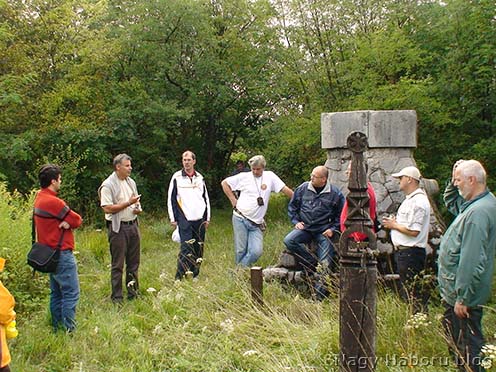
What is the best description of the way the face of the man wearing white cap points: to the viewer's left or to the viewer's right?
to the viewer's left

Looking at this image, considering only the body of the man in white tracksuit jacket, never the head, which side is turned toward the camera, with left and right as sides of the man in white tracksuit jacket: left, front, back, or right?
front

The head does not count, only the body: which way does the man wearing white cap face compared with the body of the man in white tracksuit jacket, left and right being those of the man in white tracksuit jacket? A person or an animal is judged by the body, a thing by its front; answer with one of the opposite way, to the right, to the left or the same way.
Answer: to the right

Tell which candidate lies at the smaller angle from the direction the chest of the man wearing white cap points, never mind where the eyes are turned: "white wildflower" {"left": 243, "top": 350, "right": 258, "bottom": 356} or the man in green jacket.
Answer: the white wildflower

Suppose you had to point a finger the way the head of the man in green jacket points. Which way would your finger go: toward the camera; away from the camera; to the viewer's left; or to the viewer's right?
to the viewer's left

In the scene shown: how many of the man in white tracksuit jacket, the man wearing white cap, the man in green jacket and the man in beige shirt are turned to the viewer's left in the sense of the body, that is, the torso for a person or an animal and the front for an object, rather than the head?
2

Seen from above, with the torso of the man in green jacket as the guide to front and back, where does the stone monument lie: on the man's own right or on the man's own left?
on the man's own right

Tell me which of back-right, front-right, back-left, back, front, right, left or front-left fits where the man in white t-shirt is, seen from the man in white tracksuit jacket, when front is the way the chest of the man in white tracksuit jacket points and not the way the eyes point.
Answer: left

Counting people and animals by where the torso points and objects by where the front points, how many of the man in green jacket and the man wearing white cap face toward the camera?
0

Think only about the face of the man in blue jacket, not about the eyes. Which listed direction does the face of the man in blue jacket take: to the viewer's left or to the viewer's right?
to the viewer's left

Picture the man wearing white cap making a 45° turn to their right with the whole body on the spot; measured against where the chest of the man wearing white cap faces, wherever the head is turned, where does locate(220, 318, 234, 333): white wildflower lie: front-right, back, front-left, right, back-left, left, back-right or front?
left

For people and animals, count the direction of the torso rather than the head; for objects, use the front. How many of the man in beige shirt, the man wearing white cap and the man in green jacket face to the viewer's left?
2

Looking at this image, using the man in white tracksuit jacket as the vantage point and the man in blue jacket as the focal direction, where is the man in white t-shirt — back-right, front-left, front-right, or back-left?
front-left

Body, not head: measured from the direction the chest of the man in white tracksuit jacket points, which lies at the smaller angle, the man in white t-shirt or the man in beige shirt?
the man in beige shirt

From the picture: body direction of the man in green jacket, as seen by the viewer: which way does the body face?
to the viewer's left

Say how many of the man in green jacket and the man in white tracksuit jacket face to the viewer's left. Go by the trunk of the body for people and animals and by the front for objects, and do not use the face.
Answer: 1

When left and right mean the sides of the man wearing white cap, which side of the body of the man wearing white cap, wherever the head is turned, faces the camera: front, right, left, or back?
left
